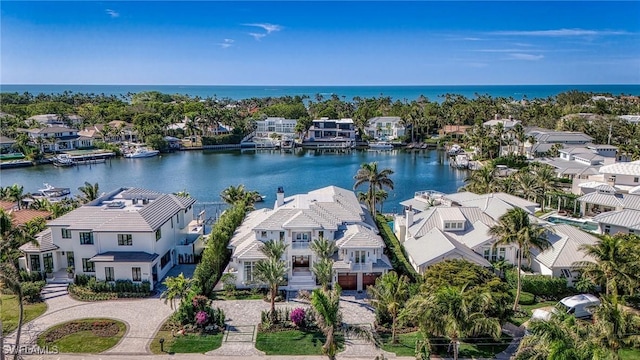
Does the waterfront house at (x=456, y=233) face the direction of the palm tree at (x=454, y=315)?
yes

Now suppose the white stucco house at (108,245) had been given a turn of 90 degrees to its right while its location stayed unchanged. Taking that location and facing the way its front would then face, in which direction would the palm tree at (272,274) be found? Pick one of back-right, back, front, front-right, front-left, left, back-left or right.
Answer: back-left

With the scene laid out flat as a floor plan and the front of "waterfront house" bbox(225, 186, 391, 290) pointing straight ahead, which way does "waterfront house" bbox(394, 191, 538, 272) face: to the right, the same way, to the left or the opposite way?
the same way

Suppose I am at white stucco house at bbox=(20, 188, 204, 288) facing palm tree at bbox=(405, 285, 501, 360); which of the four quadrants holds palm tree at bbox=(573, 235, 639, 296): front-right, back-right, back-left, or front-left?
front-left

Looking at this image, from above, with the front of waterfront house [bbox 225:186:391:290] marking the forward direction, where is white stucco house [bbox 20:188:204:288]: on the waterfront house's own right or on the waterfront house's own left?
on the waterfront house's own right

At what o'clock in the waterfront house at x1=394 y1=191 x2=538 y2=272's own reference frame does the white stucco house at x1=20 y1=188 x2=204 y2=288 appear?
The white stucco house is roughly at 2 o'clock from the waterfront house.

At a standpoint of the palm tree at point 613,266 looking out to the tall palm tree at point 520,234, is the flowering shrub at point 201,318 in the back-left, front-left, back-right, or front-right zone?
front-left

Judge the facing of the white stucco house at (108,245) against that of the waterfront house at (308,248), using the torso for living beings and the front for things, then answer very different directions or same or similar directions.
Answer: same or similar directions

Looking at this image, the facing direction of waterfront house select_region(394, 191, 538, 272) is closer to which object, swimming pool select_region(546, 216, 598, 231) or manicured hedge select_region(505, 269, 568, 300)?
the manicured hedge

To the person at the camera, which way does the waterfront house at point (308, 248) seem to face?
facing the viewer

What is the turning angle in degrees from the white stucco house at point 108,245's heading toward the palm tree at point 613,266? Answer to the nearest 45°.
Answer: approximately 45° to its left

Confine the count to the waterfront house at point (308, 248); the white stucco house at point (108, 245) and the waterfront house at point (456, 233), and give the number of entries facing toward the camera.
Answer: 3

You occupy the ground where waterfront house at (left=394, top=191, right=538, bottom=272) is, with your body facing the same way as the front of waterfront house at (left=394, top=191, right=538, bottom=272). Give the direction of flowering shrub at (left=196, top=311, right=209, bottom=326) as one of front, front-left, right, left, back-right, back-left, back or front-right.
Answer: front-right

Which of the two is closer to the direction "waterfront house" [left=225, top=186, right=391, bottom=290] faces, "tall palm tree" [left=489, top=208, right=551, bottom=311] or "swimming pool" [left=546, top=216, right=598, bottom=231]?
the tall palm tree

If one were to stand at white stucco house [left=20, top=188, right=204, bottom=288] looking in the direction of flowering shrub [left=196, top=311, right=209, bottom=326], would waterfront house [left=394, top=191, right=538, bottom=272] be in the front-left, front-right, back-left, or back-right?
front-left

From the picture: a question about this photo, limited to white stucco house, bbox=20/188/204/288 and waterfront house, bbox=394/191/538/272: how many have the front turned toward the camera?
2

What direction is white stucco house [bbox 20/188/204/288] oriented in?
toward the camera

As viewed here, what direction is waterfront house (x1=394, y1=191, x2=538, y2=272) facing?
toward the camera

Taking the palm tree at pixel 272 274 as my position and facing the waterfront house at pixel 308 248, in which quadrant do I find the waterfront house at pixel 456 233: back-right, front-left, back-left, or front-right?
front-right
